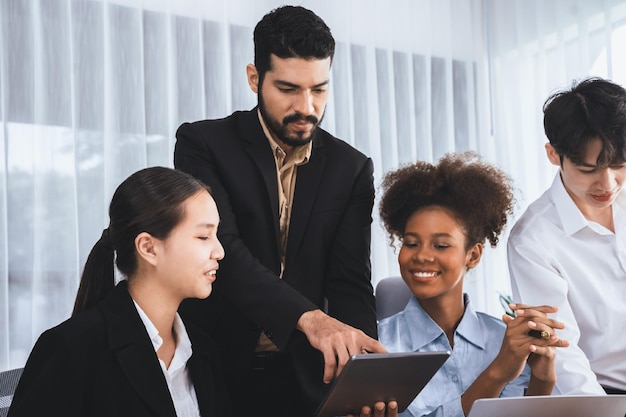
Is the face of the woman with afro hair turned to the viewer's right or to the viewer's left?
to the viewer's left

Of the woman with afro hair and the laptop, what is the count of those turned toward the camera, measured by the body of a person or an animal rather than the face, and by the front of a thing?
1

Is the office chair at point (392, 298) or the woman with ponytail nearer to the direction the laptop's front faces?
the office chair

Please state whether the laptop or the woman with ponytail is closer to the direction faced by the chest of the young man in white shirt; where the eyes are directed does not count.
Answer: the laptop

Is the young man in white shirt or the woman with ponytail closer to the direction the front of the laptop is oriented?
the young man in white shirt

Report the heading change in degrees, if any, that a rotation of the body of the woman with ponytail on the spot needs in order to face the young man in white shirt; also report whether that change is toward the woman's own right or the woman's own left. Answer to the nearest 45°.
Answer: approximately 45° to the woman's own left

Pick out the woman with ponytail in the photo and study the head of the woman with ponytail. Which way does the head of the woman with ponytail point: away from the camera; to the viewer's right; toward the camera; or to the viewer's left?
to the viewer's right

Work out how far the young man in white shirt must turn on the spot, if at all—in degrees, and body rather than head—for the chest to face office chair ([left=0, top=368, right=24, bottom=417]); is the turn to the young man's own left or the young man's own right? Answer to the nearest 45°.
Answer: approximately 90° to the young man's own right

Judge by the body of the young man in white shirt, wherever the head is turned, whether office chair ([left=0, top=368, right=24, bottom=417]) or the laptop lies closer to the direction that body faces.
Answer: the laptop

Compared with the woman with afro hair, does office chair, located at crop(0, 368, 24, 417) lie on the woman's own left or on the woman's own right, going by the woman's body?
on the woman's own right

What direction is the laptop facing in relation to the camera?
away from the camera

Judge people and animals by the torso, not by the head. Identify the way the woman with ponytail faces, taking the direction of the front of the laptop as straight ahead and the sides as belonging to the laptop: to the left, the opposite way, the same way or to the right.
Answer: to the right

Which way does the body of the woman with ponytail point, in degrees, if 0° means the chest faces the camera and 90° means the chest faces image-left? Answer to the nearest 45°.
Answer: approximately 315°

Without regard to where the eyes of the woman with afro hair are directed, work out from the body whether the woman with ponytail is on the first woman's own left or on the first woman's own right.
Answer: on the first woman's own right

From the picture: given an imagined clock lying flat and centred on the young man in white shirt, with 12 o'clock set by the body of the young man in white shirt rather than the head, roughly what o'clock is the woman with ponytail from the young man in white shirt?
The woman with ponytail is roughly at 3 o'clock from the young man in white shirt.
